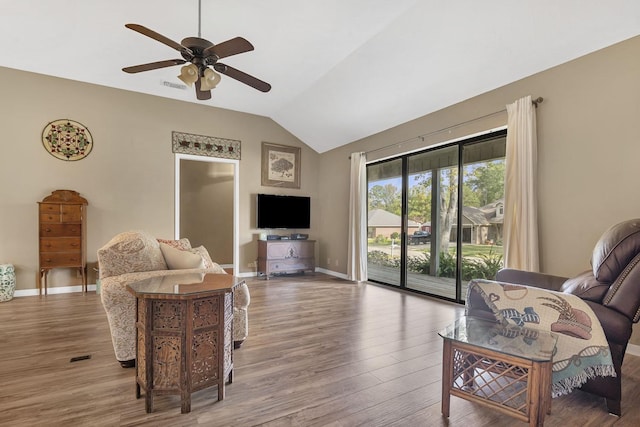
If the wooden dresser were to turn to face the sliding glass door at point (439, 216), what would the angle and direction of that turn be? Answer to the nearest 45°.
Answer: approximately 45° to its left

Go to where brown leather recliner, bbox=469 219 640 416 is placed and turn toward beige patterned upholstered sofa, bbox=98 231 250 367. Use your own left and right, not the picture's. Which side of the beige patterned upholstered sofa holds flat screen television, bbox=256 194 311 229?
right

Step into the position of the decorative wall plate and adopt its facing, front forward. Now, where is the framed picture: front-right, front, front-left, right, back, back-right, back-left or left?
left

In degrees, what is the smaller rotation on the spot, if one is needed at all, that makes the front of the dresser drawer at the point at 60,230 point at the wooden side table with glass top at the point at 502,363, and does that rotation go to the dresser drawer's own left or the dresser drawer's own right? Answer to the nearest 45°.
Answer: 0° — it already faces it

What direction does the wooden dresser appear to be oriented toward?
toward the camera

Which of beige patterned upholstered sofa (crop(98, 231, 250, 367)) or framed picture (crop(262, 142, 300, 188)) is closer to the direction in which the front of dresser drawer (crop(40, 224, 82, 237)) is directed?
the beige patterned upholstered sofa

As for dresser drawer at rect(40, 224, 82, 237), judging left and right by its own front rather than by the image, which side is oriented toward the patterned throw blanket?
front

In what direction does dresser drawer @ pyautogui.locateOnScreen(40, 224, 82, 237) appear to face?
toward the camera

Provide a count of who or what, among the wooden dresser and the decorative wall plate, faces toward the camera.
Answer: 2
